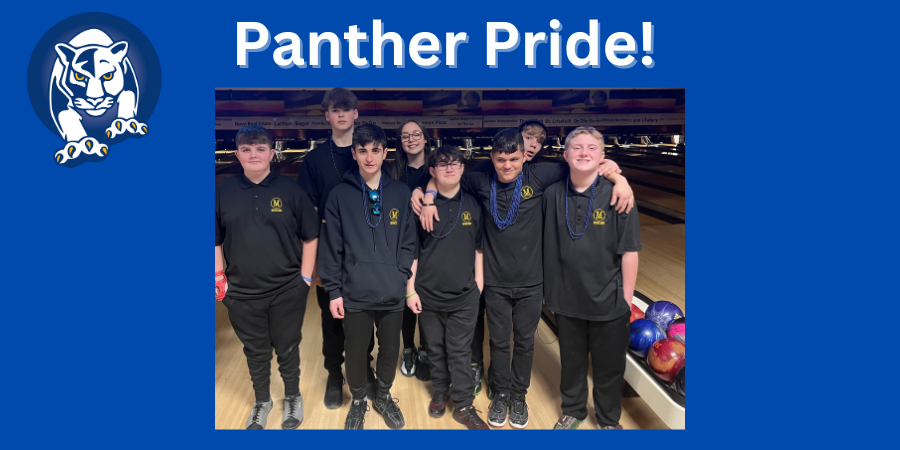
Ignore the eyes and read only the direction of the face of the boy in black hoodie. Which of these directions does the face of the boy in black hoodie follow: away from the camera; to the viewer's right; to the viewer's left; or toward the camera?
toward the camera

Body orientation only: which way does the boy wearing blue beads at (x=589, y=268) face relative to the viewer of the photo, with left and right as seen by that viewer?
facing the viewer

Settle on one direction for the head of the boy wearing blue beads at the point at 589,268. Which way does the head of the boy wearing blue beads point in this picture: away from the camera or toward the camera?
toward the camera

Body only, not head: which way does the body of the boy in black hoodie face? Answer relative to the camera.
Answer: toward the camera

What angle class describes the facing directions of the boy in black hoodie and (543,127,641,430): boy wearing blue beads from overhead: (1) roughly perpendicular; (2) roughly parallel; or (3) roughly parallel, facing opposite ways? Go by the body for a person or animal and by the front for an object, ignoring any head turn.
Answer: roughly parallel

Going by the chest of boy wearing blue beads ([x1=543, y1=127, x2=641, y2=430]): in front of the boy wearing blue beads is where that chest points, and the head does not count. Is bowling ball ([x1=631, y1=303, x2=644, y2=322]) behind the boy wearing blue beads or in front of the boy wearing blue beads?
behind
